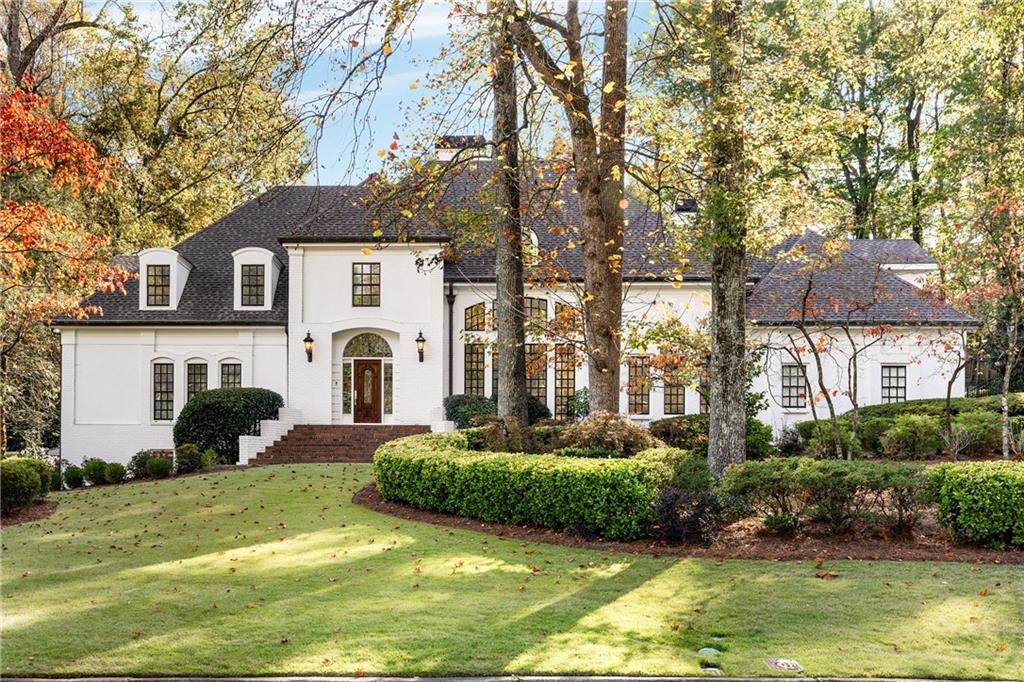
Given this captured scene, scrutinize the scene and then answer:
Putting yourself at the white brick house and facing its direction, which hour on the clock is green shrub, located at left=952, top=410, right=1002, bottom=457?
The green shrub is roughly at 10 o'clock from the white brick house.

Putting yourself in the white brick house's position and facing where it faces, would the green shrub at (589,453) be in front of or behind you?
in front

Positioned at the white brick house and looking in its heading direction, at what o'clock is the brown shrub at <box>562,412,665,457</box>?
The brown shrub is roughly at 11 o'clock from the white brick house.

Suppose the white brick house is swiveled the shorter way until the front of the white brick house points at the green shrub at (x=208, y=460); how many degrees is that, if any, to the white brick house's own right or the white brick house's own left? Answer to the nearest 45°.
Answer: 0° — it already faces it

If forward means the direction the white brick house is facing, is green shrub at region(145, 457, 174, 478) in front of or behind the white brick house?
in front

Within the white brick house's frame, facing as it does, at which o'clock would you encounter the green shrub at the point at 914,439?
The green shrub is roughly at 10 o'clock from the white brick house.

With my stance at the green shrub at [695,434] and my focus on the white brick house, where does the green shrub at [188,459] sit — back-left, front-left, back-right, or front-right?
front-left

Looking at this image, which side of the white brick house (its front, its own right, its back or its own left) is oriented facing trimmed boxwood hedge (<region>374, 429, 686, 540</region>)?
front

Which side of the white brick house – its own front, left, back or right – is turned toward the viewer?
front
